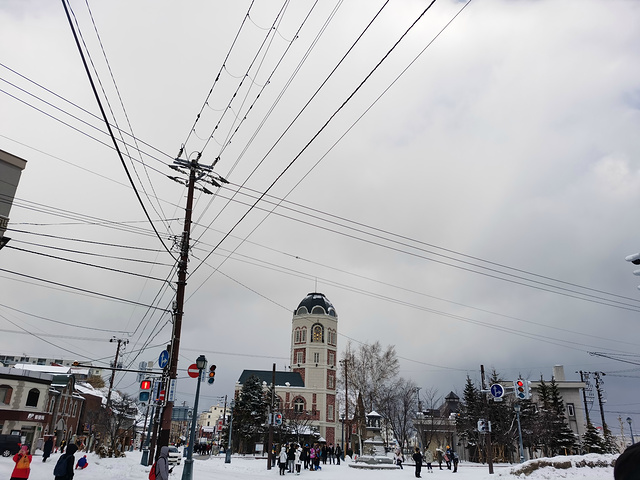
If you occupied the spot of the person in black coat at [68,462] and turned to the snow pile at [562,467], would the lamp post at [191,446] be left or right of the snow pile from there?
left

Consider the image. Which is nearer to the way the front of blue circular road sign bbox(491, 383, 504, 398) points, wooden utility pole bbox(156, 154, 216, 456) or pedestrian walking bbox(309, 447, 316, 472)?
the wooden utility pole

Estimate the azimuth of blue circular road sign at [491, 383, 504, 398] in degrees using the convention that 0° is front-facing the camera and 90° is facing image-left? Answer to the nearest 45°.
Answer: approximately 0°

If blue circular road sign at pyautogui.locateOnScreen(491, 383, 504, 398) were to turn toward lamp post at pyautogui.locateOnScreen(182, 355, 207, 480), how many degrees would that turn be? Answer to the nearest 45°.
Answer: approximately 45° to its right

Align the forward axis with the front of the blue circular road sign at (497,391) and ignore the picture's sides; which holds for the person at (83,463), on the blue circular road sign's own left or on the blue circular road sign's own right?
on the blue circular road sign's own right

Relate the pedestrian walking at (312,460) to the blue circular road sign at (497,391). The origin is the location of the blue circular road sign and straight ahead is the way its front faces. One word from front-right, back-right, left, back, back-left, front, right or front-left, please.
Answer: back-right

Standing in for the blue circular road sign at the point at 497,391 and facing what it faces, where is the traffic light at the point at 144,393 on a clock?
The traffic light is roughly at 2 o'clock from the blue circular road sign.

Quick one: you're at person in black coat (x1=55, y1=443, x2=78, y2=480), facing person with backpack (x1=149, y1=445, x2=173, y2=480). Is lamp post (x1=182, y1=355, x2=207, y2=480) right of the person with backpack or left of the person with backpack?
left

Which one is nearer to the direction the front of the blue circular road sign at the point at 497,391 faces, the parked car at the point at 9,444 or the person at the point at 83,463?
the person

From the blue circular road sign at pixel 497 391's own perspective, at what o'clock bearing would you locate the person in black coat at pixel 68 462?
The person in black coat is roughly at 1 o'clock from the blue circular road sign.

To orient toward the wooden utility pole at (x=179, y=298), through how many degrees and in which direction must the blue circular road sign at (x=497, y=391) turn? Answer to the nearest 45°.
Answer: approximately 45° to its right

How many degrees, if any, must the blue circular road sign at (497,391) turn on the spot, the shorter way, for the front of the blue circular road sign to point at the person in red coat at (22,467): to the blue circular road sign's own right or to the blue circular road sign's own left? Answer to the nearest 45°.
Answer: approximately 45° to the blue circular road sign's own right
